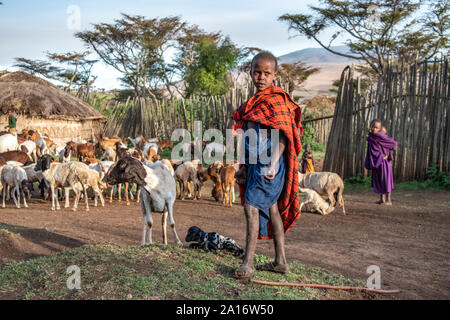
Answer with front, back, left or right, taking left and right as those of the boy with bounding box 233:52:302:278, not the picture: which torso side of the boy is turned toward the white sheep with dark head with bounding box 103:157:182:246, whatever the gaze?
right

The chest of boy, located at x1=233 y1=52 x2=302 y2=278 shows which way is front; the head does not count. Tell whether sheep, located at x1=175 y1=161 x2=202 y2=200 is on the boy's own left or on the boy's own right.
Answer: on the boy's own right

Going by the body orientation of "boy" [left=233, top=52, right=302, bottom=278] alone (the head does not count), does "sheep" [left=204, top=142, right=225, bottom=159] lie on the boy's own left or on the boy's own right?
on the boy's own right

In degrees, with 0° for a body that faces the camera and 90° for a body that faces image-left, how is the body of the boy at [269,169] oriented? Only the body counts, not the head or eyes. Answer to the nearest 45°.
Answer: approximately 45°
